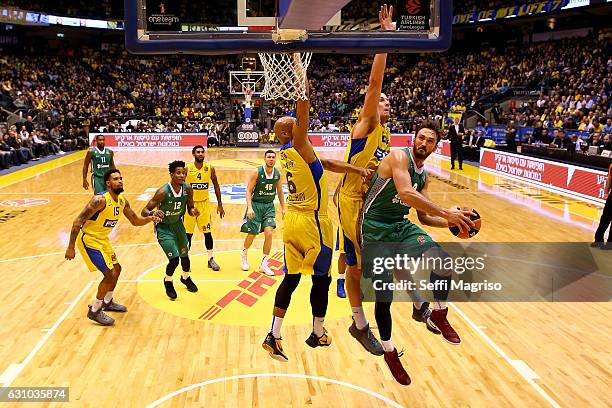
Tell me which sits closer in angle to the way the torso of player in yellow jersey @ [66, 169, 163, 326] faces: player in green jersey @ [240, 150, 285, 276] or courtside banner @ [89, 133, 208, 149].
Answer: the player in green jersey

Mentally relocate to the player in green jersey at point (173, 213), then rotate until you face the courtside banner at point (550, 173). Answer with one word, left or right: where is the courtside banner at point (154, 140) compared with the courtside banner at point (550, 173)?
left

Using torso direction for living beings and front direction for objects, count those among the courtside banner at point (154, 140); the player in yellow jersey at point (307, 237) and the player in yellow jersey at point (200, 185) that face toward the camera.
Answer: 2

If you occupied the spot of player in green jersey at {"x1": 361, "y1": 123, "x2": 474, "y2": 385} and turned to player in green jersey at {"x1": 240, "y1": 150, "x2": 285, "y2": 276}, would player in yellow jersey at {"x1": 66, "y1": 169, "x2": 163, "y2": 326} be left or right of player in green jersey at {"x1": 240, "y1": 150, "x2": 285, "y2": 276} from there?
left

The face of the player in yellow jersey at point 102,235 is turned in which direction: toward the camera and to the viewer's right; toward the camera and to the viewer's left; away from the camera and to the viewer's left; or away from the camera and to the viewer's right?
toward the camera and to the viewer's right

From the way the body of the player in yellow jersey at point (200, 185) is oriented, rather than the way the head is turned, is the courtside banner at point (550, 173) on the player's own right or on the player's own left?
on the player's own left

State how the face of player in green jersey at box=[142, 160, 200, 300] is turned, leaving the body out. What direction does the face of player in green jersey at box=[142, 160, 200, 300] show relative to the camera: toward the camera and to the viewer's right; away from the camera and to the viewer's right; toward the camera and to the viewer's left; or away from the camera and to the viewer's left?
toward the camera and to the viewer's right

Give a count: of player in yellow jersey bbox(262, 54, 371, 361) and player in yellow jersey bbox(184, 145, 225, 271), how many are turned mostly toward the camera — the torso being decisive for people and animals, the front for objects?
1

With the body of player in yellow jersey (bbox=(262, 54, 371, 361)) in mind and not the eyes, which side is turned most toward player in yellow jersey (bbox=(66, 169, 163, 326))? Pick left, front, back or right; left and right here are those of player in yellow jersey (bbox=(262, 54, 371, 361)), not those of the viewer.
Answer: left

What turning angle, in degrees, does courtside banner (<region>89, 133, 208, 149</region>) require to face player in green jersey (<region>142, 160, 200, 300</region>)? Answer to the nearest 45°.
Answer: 0° — it already faces them

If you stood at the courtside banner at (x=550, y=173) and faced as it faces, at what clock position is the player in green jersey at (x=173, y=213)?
The player in green jersey is roughly at 11 o'clock from the courtside banner.

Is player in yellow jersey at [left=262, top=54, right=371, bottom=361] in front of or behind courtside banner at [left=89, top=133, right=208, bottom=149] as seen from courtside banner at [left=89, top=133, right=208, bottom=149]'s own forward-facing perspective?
in front

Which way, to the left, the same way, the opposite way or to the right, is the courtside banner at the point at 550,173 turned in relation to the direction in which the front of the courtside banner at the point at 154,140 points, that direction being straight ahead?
to the right

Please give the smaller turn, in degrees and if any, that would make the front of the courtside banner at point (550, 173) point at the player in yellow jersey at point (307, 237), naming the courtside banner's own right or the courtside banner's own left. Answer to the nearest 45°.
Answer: approximately 45° to the courtside banner's own left
